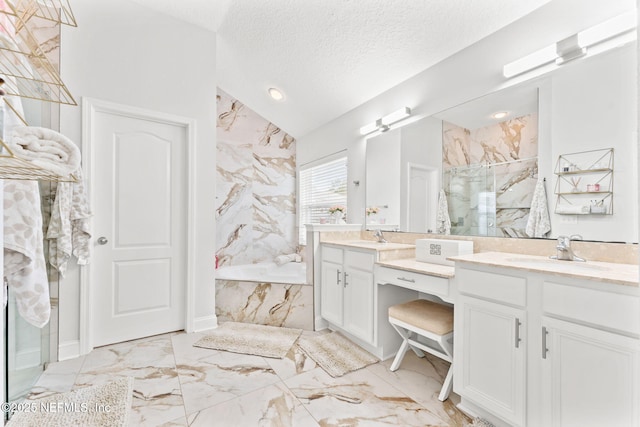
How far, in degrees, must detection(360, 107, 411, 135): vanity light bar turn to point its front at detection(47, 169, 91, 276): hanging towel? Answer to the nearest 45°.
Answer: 0° — it already faces it

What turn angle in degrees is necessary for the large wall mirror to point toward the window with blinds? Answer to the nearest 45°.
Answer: approximately 90° to its right

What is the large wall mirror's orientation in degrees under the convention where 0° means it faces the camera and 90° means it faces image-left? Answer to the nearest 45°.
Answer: approximately 45°

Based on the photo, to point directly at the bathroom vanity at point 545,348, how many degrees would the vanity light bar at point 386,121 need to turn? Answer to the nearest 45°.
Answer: approximately 90° to its left

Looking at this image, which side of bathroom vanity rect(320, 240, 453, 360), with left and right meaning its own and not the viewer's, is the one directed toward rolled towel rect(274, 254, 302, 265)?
right

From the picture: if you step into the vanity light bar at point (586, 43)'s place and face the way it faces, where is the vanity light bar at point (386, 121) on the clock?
the vanity light bar at point (386, 121) is roughly at 2 o'clock from the vanity light bar at point (586, 43).

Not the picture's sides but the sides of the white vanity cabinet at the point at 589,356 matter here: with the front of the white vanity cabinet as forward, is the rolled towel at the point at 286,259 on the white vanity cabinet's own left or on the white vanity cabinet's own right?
on the white vanity cabinet's own right

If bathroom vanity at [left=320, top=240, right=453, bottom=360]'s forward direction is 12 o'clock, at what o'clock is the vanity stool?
The vanity stool is roughly at 9 o'clock from the bathroom vanity.

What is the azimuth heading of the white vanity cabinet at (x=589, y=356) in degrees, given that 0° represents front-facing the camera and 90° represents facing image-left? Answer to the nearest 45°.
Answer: approximately 45°

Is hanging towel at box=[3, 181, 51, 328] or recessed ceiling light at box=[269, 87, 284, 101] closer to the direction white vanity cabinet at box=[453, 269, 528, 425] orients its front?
the hanging towel

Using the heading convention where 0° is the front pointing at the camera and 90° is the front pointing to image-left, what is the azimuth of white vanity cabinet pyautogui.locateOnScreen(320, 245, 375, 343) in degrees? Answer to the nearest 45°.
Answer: approximately 45°
